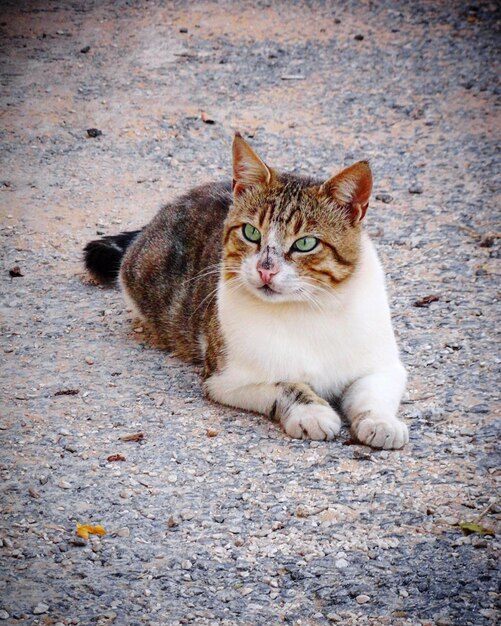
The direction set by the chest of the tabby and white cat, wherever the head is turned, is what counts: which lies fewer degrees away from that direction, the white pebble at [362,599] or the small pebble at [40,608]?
the white pebble

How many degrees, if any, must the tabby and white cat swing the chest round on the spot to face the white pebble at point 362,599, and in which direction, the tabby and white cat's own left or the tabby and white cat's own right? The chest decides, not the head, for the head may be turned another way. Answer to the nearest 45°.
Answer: approximately 45° to the tabby and white cat's own right

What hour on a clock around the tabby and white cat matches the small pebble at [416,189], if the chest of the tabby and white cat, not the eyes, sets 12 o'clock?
The small pebble is roughly at 8 o'clock from the tabby and white cat.

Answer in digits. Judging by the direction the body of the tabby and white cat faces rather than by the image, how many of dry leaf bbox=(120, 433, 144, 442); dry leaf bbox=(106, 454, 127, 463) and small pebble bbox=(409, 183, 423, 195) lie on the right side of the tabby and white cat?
2

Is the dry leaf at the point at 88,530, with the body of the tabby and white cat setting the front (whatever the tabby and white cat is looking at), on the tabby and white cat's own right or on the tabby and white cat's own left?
on the tabby and white cat's own right

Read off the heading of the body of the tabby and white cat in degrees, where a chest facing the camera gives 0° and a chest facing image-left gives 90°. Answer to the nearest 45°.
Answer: approximately 315°

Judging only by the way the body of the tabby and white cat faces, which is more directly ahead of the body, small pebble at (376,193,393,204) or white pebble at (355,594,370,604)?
the white pebble

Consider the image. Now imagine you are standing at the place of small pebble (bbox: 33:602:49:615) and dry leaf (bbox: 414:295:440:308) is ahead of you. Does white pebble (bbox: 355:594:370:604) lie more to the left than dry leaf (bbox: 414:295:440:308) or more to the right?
right

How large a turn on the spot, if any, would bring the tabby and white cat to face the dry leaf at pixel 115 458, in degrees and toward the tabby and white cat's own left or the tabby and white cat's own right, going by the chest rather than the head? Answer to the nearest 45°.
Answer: approximately 90° to the tabby and white cat's own right

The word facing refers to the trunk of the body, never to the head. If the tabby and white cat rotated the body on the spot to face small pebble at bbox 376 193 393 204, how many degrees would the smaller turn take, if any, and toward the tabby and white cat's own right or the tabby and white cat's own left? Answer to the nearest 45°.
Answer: approximately 135° to the tabby and white cat's own left

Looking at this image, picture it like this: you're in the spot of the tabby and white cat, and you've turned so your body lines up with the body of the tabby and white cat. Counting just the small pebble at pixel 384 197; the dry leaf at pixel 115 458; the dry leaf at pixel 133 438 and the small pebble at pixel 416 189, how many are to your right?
2

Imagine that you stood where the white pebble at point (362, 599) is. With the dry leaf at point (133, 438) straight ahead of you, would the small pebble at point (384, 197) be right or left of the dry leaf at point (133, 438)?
right

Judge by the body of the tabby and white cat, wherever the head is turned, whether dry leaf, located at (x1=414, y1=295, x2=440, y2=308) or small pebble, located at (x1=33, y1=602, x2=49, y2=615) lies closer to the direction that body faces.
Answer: the small pebble

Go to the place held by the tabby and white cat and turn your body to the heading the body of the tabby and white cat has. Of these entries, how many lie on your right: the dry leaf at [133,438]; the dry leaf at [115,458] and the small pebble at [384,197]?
2

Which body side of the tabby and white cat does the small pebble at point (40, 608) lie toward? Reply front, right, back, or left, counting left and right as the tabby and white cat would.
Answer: right

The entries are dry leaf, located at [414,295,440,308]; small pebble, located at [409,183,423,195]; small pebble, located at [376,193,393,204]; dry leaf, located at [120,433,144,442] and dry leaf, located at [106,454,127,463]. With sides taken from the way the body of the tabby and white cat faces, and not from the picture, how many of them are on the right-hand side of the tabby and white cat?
2

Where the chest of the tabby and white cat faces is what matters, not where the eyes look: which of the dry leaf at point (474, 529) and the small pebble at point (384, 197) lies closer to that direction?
the dry leaf
